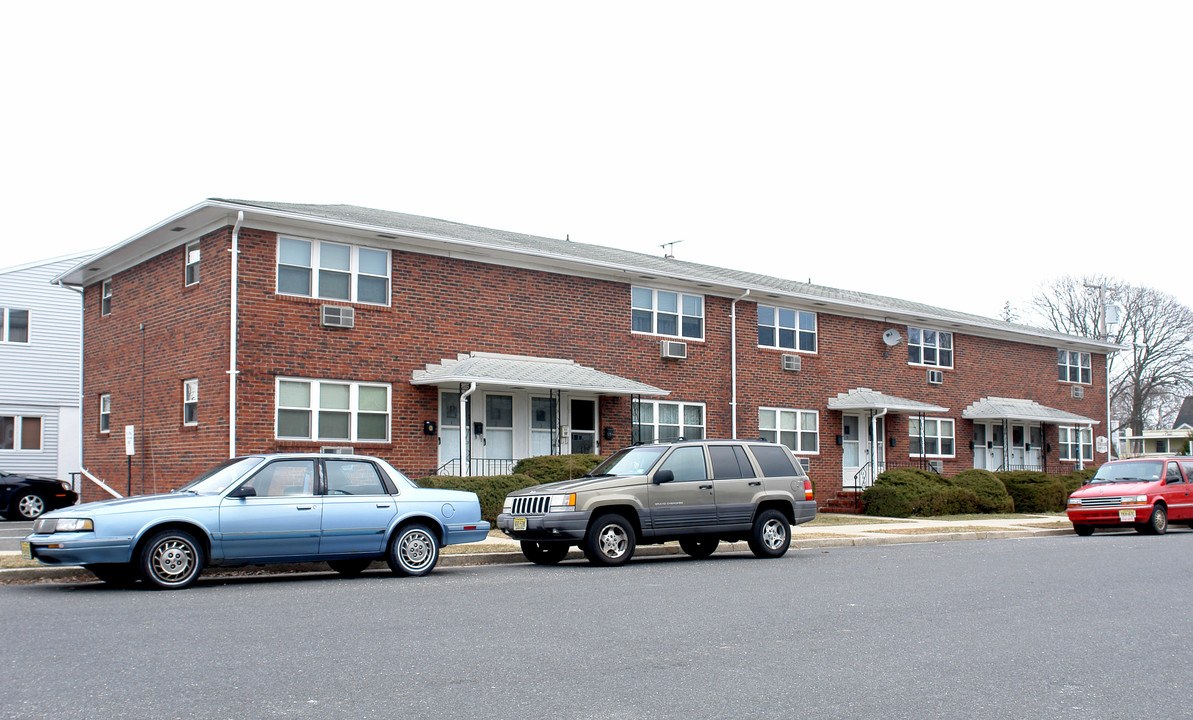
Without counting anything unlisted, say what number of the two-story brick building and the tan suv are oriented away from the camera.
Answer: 0

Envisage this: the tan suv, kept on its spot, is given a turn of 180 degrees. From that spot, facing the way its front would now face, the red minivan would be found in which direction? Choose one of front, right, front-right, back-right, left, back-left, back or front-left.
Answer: front

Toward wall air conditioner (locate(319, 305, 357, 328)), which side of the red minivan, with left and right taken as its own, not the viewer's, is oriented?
front

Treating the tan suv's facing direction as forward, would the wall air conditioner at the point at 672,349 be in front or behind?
behind

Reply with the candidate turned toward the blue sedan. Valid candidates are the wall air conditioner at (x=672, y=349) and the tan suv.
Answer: the tan suv

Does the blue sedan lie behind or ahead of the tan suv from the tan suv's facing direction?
ahead

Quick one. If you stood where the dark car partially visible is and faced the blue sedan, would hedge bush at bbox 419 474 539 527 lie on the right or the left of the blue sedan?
left

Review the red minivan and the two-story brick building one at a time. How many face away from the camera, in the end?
0

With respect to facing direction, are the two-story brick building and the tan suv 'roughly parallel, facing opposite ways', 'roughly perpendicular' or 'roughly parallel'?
roughly perpendicular

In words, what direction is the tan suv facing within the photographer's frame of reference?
facing the viewer and to the left of the viewer

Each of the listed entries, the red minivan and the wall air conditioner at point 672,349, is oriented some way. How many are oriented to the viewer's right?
0

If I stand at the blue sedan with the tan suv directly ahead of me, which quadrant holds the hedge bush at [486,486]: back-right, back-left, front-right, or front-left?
front-left
